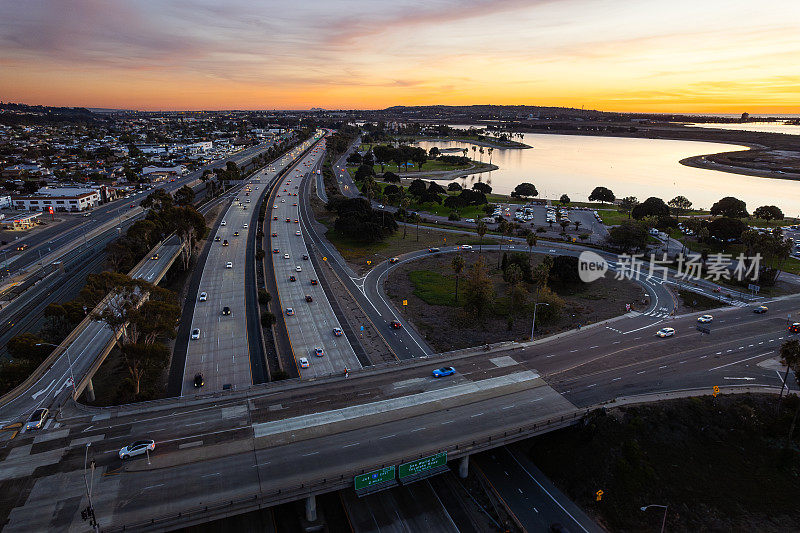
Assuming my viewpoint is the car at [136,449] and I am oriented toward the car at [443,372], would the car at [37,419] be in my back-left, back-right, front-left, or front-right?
back-left

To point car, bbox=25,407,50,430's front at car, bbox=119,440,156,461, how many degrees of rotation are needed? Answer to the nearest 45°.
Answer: approximately 90° to its left

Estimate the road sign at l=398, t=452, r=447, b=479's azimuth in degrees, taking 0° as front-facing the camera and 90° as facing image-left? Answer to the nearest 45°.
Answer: approximately 315°

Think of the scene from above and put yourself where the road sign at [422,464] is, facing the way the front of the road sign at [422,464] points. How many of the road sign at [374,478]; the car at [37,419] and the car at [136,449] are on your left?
0

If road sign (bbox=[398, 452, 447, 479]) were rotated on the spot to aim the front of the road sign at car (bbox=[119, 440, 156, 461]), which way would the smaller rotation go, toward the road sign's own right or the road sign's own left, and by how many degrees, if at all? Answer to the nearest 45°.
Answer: approximately 135° to the road sign's own right

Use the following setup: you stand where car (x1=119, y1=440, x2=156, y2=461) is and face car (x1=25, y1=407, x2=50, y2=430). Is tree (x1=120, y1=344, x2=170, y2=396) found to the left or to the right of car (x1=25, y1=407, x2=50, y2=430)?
right

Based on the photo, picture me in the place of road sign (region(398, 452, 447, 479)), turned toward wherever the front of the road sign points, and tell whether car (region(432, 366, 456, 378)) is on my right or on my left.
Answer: on my left

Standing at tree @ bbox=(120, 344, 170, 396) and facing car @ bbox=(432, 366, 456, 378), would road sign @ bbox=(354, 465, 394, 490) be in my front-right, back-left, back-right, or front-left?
front-right

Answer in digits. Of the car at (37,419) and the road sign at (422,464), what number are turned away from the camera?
0

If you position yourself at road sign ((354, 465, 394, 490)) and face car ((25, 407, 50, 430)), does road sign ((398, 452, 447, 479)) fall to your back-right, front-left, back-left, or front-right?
back-right

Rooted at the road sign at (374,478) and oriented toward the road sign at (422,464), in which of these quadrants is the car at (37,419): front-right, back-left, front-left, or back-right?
back-left

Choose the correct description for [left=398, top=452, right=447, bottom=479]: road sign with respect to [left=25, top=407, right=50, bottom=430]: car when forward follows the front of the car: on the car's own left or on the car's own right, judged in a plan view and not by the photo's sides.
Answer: on the car's own left

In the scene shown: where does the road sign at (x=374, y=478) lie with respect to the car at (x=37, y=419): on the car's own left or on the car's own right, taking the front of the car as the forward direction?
on the car's own left

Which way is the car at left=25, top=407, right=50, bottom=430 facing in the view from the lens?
facing the viewer and to the left of the viewer

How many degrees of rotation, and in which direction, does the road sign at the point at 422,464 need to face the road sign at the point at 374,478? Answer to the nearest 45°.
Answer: approximately 90° to its right
